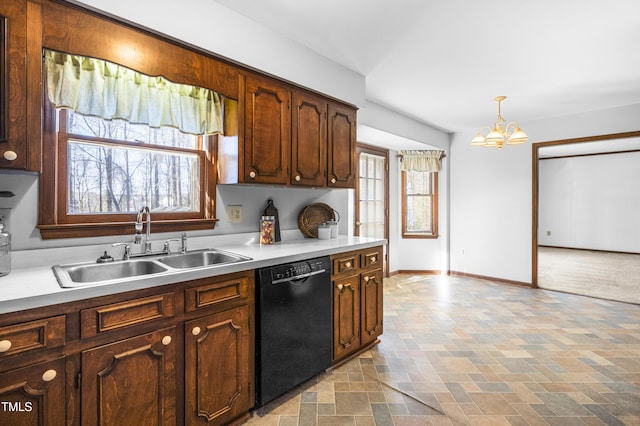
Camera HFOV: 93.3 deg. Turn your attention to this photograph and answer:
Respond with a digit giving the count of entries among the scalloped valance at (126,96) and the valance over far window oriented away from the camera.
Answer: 0

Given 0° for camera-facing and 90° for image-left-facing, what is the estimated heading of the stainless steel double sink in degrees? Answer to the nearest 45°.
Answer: approximately 315°

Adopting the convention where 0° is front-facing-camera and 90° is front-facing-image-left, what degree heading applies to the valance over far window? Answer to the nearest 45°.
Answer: approximately 0°

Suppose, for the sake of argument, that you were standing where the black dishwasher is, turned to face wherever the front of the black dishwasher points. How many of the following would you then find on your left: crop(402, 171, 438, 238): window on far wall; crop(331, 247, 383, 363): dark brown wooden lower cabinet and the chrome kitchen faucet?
2

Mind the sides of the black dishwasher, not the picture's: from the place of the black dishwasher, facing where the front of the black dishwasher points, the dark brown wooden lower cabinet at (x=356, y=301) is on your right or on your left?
on your left

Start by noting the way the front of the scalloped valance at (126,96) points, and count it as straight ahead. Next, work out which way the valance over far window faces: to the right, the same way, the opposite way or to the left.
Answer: to the right

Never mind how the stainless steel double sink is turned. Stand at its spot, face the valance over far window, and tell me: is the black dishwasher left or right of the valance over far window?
right

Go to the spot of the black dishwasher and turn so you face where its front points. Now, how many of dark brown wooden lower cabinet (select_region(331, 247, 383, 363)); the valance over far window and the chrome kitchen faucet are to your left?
2

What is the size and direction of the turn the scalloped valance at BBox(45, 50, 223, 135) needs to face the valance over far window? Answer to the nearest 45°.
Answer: approximately 45° to its left

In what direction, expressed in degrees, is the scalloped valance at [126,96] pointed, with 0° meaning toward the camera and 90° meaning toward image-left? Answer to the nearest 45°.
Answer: approximately 315°

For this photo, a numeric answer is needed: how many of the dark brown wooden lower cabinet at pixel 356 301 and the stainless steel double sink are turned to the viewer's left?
0

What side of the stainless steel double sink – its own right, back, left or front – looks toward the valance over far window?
left

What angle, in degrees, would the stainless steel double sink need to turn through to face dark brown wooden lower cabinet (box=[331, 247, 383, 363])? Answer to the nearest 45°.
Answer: approximately 45° to its left

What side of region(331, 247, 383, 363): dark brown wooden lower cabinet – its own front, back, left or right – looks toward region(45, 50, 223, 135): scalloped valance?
right
